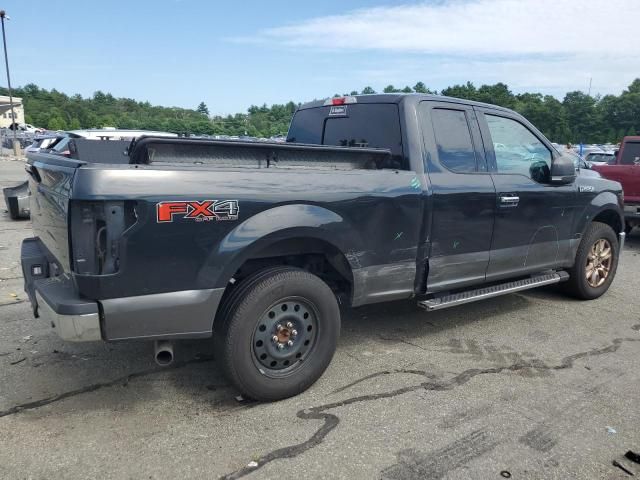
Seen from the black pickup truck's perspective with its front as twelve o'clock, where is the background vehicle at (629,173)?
The background vehicle is roughly at 12 o'clock from the black pickup truck.

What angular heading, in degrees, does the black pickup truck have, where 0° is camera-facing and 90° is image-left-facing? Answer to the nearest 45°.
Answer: approximately 225°
